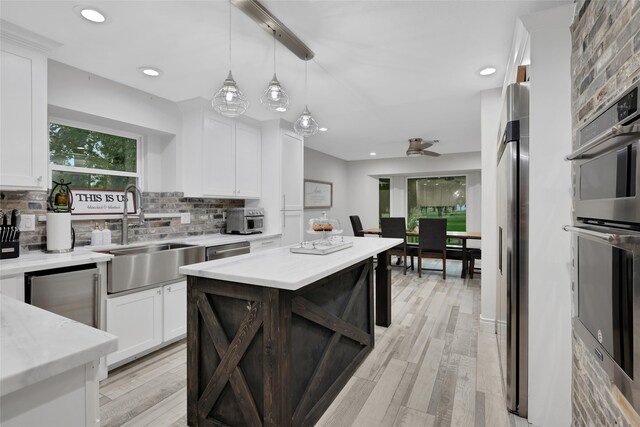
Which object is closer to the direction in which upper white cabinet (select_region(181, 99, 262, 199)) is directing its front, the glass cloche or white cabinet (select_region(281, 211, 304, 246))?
the glass cloche

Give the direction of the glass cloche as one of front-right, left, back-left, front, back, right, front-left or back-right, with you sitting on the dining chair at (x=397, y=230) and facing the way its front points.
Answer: back

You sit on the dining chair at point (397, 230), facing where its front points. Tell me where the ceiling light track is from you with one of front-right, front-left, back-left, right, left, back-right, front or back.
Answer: back

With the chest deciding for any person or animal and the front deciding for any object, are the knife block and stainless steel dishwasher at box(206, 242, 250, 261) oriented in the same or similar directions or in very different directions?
same or similar directions

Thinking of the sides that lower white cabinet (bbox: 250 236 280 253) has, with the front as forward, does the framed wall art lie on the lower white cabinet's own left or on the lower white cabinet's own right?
on the lower white cabinet's own left

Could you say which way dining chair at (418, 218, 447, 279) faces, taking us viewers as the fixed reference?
facing away from the viewer

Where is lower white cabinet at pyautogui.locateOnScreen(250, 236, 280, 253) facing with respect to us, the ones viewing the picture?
facing the viewer and to the right of the viewer

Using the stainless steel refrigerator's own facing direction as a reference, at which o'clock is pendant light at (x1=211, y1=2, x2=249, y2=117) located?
The pendant light is roughly at 11 o'clock from the stainless steel refrigerator.

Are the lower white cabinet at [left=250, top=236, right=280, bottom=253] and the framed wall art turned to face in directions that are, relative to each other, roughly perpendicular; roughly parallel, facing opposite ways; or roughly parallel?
roughly parallel

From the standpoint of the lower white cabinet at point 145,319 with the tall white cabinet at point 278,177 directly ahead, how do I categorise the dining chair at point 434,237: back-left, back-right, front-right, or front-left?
front-right

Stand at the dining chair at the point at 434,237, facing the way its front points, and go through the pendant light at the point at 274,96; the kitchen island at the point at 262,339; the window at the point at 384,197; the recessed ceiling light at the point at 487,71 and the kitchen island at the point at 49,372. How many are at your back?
4

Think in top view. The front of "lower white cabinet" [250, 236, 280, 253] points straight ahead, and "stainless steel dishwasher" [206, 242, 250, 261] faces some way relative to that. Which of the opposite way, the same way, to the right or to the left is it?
the same way

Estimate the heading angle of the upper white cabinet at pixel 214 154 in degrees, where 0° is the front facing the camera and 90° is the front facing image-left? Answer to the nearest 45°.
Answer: approximately 315°

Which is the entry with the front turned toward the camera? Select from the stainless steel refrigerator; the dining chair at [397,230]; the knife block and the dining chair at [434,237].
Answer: the knife block

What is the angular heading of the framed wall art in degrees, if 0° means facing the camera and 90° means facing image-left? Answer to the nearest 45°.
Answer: approximately 315°

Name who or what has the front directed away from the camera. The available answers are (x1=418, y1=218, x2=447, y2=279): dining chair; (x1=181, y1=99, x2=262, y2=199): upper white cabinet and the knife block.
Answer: the dining chair

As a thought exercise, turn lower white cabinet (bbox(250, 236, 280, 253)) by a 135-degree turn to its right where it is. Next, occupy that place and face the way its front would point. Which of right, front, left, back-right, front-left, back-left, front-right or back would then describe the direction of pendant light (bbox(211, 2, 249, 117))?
left

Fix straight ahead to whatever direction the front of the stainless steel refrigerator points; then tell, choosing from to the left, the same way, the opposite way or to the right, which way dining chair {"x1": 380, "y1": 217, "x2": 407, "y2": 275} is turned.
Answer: to the right

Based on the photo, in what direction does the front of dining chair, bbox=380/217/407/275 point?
away from the camera

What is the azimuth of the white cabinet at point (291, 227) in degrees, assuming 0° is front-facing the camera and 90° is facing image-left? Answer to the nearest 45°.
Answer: approximately 315°

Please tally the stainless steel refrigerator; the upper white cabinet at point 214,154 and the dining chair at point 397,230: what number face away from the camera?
1
